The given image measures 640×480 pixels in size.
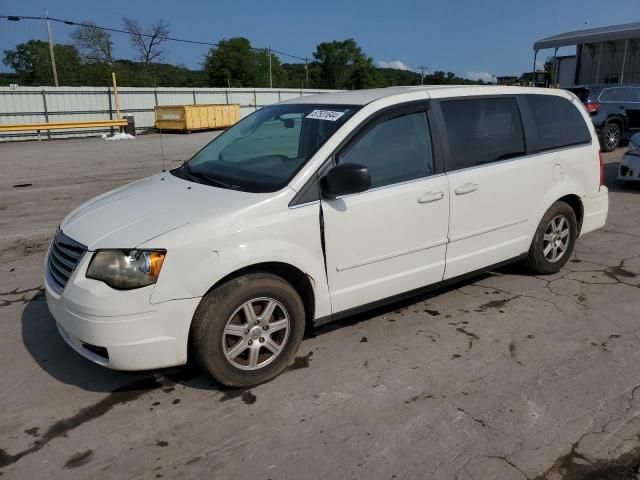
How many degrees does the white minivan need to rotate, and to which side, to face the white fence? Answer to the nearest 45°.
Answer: approximately 90° to its right

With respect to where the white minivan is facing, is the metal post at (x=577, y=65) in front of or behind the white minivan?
behind

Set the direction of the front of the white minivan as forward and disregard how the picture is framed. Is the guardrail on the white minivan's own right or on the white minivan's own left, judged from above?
on the white minivan's own right

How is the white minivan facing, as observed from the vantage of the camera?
facing the viewer and to the left of the viewer

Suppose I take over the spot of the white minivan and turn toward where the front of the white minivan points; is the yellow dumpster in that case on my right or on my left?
on my right
